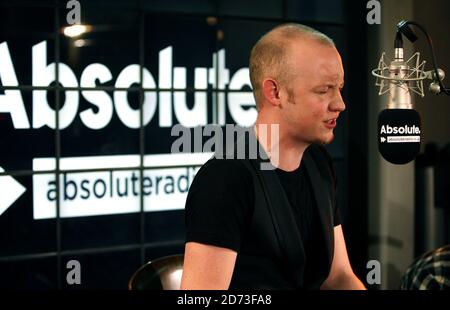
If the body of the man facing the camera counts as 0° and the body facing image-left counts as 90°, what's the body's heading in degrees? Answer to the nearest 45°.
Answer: approximately 315°
